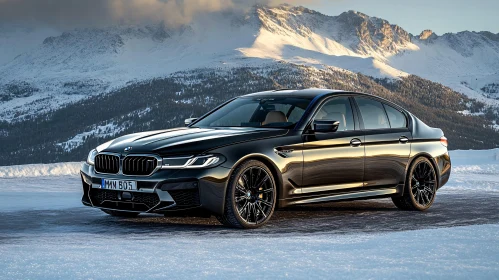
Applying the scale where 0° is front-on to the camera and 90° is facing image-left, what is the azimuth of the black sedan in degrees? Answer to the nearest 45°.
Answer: approximately 45°
